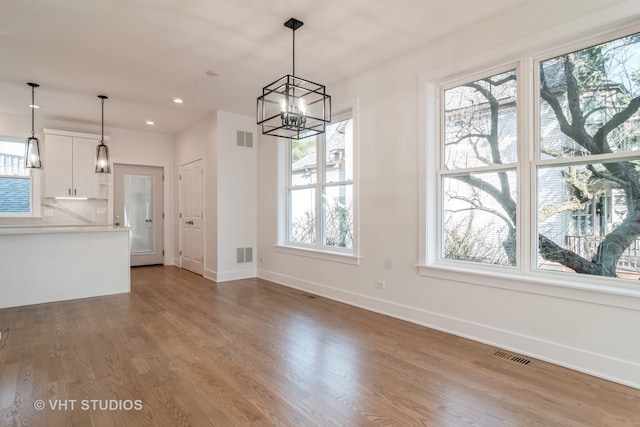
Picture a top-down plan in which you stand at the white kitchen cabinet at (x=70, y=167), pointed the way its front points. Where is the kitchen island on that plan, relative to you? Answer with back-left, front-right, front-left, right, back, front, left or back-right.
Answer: front

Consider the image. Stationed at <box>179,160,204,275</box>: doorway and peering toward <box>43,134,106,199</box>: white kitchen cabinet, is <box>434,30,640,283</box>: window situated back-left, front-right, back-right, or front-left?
back-left

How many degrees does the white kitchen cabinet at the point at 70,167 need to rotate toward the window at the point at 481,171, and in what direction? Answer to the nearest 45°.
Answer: approximately 45° to its left

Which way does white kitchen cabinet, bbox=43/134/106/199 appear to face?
toward the camera

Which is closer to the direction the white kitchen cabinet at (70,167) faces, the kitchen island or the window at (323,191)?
the kitchen island

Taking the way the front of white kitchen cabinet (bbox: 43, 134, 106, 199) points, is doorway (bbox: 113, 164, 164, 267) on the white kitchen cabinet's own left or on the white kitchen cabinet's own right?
on the white kitchen cabinet's own left

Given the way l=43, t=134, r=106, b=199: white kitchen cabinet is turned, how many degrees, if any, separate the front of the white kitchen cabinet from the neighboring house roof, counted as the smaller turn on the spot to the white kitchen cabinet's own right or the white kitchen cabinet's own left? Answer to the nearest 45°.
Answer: approximately 45° to the white kitchen cabinet's own left

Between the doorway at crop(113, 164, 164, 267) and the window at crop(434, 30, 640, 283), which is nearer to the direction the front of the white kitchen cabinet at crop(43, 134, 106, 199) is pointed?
the window

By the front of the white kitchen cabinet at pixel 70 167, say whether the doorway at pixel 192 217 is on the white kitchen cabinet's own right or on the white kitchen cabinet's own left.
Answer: on the white kitchen cabinet's own left

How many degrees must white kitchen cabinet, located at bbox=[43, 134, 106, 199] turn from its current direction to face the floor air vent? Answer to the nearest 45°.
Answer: approximately 45° to its left

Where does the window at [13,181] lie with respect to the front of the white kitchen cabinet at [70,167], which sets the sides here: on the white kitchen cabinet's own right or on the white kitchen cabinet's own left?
on the white kitchen cabinet's own right

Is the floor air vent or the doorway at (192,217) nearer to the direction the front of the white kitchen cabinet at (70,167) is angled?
the floor air vent

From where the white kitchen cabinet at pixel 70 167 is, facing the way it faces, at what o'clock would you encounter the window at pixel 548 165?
The window is roughly at 11 o'clock from the white kitchen cabinet.
